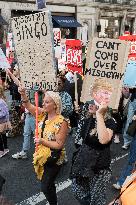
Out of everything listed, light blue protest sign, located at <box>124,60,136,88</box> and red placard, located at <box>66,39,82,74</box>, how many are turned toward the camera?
2

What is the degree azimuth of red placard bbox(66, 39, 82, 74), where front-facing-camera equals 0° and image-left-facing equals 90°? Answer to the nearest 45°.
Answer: approximately 0°

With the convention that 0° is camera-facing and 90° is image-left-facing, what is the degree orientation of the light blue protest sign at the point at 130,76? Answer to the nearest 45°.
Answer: approximately 0°

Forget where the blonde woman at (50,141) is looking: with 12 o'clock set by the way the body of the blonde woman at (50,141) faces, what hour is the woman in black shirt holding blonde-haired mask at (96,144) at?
the woman in black shirt holding blonde-haired mask at (96,144) is roughly at 9 o'clock from the blonde woman at (50,141).

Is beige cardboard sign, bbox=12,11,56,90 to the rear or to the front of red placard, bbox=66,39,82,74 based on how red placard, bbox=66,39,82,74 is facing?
to the front

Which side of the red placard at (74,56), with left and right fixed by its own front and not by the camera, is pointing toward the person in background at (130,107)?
left

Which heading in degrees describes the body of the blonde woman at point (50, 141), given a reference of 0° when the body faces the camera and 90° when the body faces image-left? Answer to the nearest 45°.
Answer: approximately 45°

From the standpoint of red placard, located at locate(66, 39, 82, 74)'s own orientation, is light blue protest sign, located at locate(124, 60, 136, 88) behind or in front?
in front
